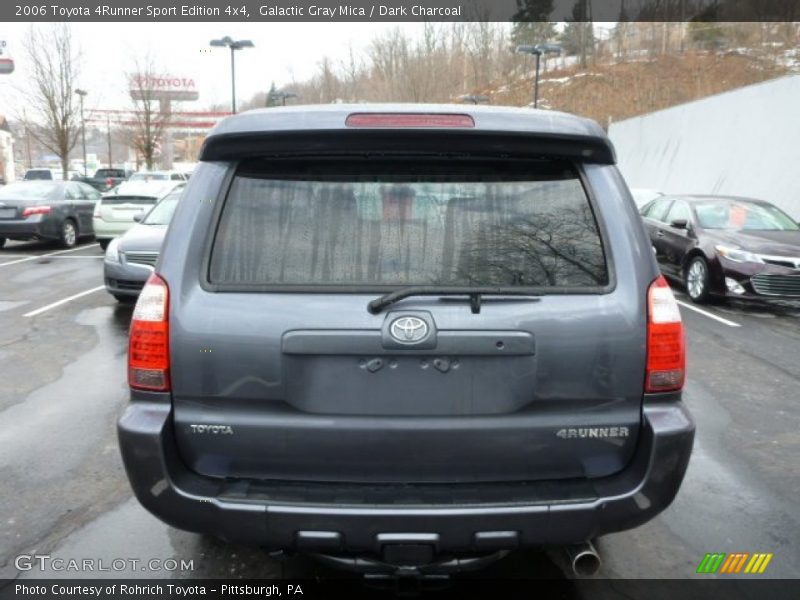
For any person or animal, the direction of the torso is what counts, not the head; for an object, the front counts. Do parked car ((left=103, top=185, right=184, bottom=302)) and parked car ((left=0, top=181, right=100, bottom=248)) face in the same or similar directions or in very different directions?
very different directions

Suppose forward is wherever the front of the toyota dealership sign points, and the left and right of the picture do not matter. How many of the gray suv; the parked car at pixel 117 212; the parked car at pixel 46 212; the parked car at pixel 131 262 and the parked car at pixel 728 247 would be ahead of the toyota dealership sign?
5

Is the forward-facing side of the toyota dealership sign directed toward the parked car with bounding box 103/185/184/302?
yes

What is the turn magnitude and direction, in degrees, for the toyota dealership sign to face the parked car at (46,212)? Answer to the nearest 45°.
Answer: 0° — it already faces it

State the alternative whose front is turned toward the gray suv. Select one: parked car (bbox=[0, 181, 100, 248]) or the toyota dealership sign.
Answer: the toyota dealership sign

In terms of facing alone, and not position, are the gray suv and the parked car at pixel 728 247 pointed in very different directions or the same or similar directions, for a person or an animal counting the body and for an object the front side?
very different directions

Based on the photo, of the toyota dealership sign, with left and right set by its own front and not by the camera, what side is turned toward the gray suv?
front

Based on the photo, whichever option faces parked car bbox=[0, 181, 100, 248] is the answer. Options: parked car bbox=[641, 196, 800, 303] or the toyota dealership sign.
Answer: the toyota dealership sign

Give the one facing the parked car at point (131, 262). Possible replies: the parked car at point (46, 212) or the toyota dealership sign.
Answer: the toyota dealership sign

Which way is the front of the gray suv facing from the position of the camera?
facing away from the viewer

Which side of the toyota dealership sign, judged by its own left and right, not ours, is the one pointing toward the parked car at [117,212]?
front

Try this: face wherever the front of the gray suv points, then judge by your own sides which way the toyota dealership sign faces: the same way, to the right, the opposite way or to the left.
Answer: the opposite way

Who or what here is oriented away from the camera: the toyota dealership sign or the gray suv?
the gray suv

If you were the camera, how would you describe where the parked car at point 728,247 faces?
facing the viewer and to the right of the viewer

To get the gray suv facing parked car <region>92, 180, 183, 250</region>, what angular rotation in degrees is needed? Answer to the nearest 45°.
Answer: approximately 45° to its left
